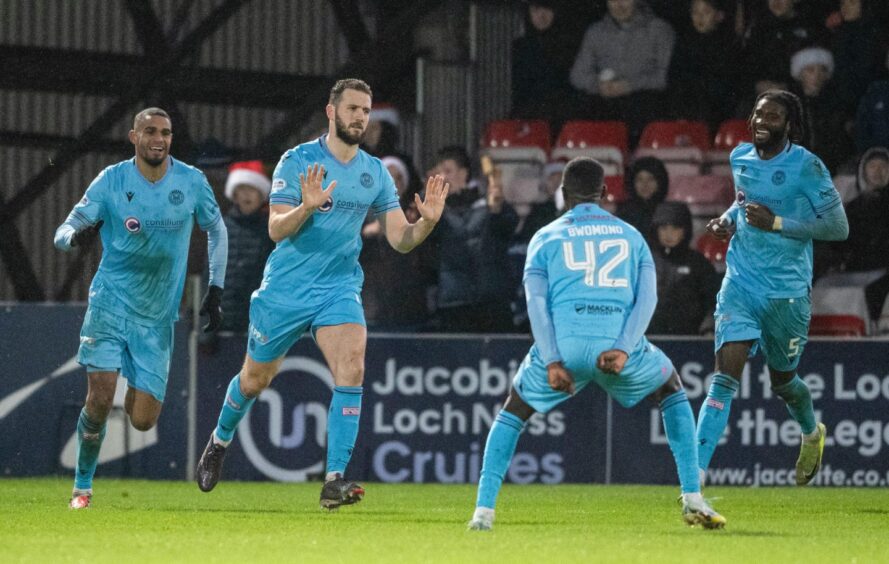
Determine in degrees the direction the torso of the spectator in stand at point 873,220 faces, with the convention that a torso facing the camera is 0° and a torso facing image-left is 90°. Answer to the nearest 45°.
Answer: approximately 0°

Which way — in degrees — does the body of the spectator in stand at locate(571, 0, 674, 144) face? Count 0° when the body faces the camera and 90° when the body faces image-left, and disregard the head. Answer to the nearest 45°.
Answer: approximately 0°

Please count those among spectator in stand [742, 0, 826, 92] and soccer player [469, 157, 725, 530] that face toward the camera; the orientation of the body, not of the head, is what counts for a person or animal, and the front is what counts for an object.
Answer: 1

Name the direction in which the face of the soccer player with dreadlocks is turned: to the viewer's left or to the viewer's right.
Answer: to the viewer's left

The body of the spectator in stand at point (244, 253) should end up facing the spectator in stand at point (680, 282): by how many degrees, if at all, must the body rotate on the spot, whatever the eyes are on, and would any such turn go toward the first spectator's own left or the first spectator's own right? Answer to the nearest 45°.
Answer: approximately 90° to the first spectator's own left

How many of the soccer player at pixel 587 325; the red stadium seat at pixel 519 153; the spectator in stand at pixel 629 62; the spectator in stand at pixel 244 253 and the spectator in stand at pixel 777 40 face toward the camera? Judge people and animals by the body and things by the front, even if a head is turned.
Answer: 4

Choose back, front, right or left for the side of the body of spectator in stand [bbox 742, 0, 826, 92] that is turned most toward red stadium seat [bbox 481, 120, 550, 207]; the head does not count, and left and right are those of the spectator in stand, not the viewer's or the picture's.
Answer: right

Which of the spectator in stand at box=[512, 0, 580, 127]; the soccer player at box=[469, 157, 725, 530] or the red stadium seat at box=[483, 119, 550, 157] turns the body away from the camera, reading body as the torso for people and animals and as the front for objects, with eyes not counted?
the soccer player

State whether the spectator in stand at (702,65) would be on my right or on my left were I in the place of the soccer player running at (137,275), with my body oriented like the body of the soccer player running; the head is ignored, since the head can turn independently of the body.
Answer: on my left
